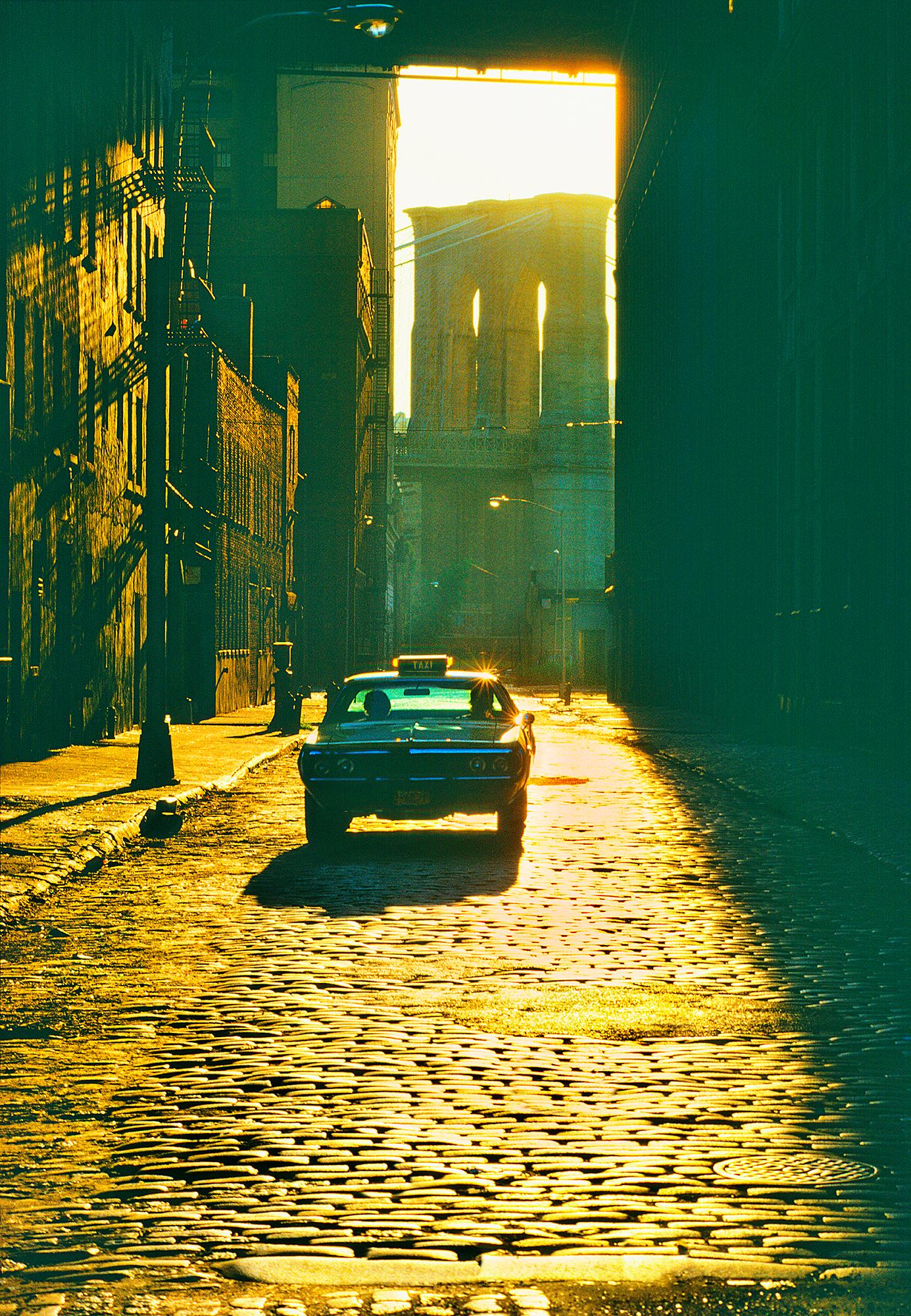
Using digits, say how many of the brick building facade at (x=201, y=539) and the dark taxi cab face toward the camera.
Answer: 1

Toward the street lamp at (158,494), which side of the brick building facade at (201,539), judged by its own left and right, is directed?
right

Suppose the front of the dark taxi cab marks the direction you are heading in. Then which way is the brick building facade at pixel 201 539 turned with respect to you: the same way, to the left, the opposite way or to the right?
to the left

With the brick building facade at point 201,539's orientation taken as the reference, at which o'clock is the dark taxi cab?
The dark taxi cab is roughly at 3 o'clock from the brick building facade.

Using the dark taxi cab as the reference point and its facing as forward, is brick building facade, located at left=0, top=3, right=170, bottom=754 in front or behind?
behind

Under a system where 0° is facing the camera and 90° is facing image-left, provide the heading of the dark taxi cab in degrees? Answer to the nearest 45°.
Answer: approximately 0°

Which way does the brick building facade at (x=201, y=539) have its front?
to the viewer's right

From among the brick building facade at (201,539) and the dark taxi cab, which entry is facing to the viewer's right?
the brick building facade
